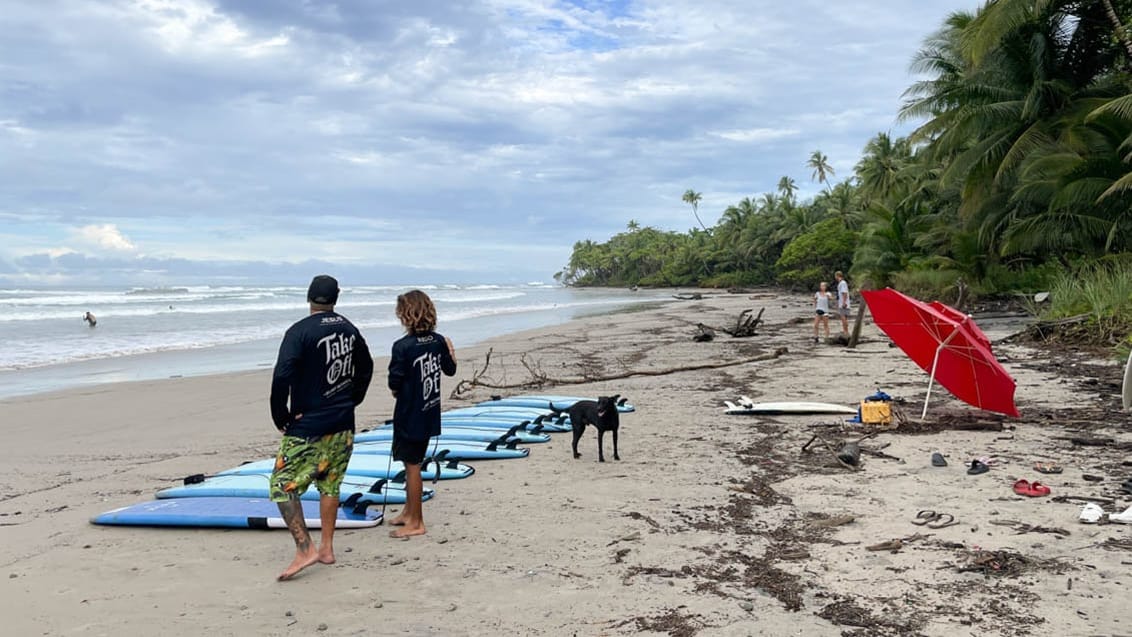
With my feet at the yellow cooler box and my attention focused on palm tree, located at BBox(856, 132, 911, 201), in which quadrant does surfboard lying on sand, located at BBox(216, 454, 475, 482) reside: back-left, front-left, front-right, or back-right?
back-left

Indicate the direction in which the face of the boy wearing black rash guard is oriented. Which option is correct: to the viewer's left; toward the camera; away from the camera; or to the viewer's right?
away from the camera

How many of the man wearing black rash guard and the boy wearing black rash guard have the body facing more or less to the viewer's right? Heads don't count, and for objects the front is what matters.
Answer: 0

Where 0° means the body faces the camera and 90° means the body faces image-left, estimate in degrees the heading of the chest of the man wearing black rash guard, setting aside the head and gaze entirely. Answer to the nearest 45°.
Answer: approximately 135°

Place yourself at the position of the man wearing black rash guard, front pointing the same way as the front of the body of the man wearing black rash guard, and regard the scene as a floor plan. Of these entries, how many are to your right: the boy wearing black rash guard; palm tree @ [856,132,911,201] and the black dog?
3

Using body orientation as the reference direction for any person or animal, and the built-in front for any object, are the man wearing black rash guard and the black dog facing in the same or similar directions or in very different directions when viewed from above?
very different directions

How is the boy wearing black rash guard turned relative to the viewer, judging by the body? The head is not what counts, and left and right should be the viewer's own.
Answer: facing away from the viewer and to the left of the viewer

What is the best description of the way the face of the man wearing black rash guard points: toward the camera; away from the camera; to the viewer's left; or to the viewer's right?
away from the camera

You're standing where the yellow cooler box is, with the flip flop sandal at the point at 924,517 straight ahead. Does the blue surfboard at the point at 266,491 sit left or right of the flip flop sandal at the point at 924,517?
right
